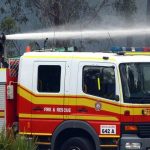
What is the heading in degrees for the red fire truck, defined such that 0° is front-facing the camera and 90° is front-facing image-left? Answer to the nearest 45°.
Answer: approximately 315°

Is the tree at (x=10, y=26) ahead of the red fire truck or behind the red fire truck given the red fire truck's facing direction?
behind

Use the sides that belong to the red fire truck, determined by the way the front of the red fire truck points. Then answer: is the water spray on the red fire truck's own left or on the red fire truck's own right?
on the red fire truck's own left
